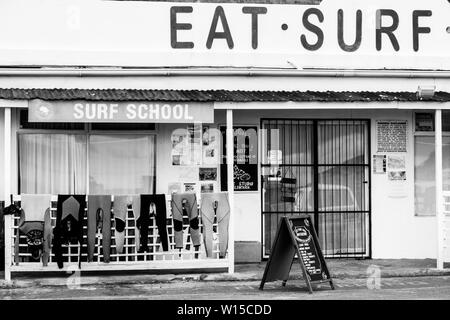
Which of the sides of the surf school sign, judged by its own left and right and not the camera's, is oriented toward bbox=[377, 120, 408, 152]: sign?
left

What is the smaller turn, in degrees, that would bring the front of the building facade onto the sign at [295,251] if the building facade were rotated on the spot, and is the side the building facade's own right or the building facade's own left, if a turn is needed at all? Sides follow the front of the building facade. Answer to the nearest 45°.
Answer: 0° — it already faces it

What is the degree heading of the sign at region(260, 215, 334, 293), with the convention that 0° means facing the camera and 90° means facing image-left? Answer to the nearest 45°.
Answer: approximately 315°

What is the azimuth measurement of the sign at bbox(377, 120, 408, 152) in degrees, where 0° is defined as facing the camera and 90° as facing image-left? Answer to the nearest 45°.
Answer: approximately 0°

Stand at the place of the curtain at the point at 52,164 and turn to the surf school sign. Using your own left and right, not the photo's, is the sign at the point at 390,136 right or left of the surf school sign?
left

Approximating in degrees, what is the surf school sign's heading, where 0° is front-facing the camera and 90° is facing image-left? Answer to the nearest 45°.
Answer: approximately 0°

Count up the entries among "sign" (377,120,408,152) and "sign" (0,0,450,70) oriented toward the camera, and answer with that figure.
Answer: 2

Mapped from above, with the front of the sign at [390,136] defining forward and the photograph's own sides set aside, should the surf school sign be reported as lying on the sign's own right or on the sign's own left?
on the sign's own right
